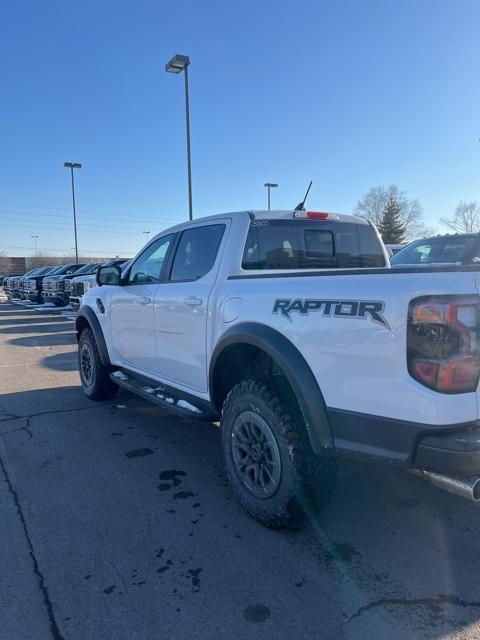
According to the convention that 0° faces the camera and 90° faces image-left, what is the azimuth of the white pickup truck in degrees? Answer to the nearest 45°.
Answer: approximately 135°

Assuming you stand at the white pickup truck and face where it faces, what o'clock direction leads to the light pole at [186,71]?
The light pole is roughly at 1 o'clock from the white pickup truck.
